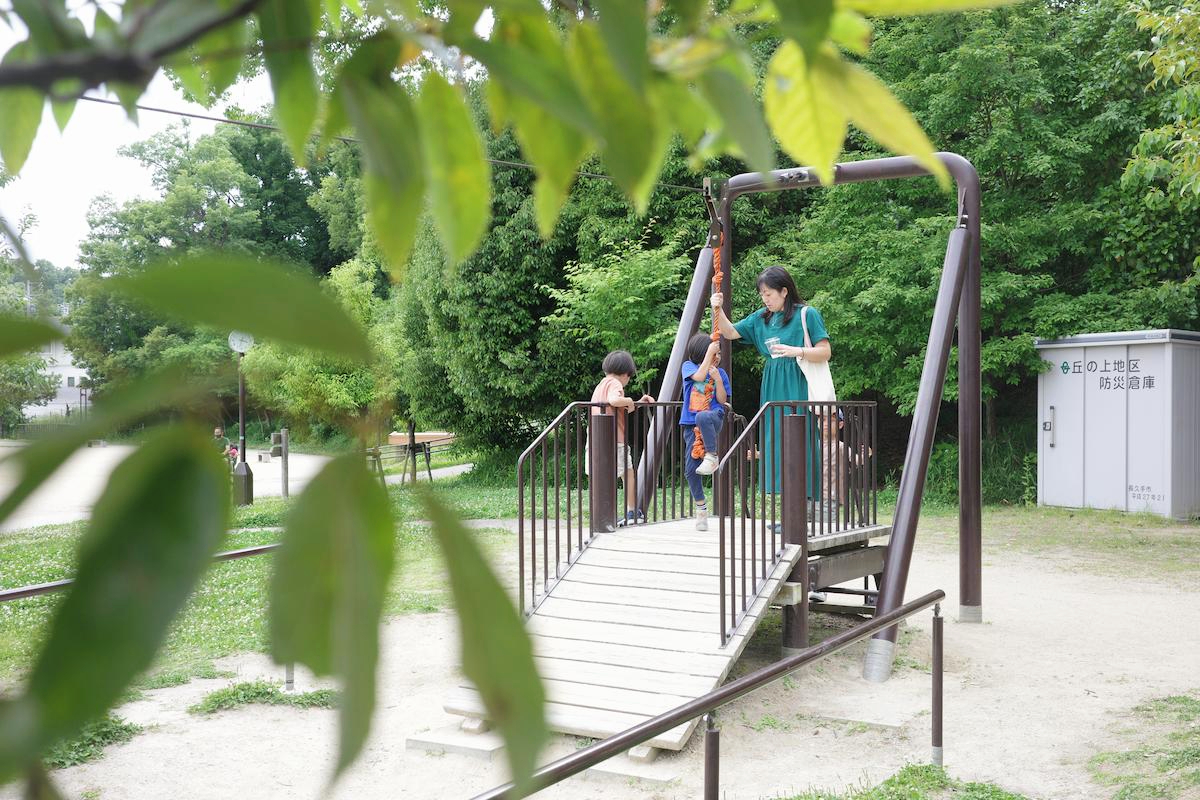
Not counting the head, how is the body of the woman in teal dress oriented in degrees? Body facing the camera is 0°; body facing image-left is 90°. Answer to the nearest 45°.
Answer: approximately 45°

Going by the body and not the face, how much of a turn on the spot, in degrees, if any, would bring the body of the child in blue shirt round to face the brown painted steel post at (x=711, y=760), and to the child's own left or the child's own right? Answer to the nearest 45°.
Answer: approximately 45° to the child's own right

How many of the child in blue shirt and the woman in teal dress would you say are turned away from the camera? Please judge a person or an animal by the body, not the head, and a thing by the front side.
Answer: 0

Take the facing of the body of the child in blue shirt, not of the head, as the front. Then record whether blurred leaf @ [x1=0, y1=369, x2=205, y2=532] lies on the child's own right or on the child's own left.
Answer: on the child's own right

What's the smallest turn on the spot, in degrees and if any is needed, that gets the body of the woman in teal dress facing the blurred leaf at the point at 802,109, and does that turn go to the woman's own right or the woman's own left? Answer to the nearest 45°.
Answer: approximately 45° to the woman's own left

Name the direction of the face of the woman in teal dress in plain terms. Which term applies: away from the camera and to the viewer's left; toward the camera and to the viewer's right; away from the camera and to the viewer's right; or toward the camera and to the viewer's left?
toward the camera and to the viewer's left

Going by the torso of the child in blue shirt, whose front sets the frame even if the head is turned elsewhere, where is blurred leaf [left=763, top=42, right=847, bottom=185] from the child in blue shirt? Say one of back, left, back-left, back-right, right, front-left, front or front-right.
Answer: front-right

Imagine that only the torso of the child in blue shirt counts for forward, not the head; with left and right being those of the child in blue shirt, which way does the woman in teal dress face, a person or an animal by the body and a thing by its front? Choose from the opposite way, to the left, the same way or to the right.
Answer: to the right

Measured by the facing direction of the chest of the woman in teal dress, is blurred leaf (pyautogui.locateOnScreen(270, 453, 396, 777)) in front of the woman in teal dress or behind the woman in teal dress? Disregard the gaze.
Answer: in front

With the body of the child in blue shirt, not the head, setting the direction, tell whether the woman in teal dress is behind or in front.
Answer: in front
